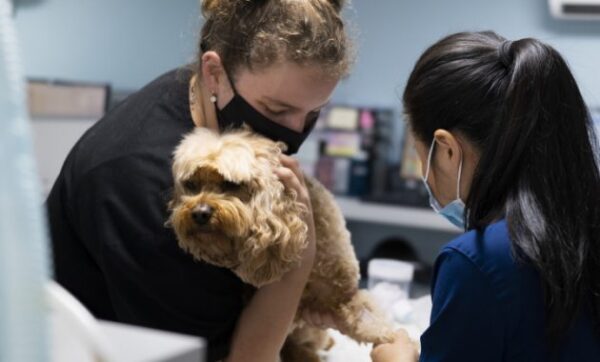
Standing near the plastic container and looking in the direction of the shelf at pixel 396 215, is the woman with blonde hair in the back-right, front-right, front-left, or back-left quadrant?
back-left

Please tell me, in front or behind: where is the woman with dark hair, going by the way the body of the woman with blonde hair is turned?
in front

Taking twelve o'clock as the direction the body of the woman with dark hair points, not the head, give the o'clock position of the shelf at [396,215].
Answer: The shelf is roughly at 1 o'clock from the woman with dark hair.

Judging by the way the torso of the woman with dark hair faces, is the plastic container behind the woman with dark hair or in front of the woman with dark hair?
in front

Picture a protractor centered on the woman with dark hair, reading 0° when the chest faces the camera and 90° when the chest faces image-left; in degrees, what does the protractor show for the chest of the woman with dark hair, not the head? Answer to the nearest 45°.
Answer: approximately 135°

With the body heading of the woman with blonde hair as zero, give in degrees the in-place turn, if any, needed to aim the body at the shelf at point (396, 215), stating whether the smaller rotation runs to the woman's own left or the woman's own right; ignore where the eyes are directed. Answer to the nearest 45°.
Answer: approximately 90° to the woman's own left

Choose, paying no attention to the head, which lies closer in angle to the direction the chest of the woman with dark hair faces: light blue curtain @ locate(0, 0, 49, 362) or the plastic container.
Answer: the plastic container

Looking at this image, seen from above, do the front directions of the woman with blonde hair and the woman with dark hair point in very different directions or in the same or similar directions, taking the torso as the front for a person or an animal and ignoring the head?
very different directions

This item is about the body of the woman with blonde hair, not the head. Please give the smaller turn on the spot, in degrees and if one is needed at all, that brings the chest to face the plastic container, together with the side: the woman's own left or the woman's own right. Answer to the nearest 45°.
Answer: approximately 90° to the woman's own left

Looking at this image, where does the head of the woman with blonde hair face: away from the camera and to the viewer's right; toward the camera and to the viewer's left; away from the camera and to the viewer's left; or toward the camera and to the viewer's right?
toward the camera and to the viewer's right

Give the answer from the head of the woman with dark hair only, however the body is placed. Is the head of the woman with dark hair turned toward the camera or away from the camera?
away from the camera

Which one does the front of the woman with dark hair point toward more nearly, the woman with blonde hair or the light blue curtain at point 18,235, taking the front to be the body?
the woman with blonde hair

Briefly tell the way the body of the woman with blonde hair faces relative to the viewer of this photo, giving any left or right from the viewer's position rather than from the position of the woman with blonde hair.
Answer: facing the viewer and to the right of the viewer
